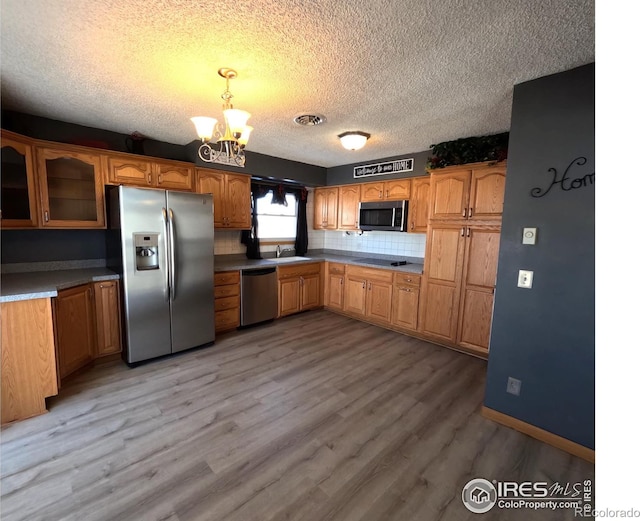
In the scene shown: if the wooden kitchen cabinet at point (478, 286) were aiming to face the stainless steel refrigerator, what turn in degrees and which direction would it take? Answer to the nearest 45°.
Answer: approximately 45° to its right

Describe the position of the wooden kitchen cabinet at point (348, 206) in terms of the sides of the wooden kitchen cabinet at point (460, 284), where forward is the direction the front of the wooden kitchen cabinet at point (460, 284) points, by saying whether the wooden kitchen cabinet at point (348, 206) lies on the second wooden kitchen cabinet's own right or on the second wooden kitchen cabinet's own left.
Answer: on the second wooden kitchen cabinet's own right

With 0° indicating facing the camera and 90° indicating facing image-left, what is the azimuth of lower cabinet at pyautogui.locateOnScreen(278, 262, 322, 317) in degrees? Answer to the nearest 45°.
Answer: approximately 315°

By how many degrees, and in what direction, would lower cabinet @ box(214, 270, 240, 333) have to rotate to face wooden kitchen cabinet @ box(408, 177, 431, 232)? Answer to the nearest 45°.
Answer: approximately 45° to its left

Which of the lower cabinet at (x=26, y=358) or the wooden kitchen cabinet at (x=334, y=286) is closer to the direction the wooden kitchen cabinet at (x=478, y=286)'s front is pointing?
the lower cabinet

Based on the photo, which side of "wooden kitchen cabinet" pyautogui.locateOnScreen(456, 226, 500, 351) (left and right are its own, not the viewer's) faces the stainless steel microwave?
right

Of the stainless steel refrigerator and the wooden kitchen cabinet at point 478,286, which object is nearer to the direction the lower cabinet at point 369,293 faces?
the stainless steel refrigerator
